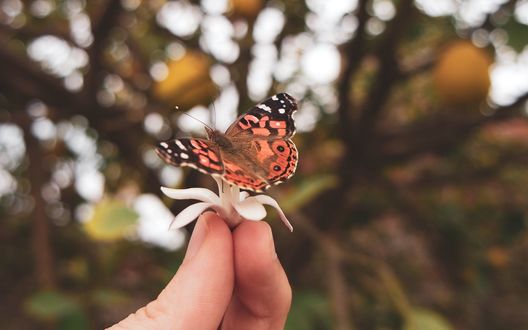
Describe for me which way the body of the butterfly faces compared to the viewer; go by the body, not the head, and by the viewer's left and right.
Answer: facing away from the viewer and to the left of the viewer
